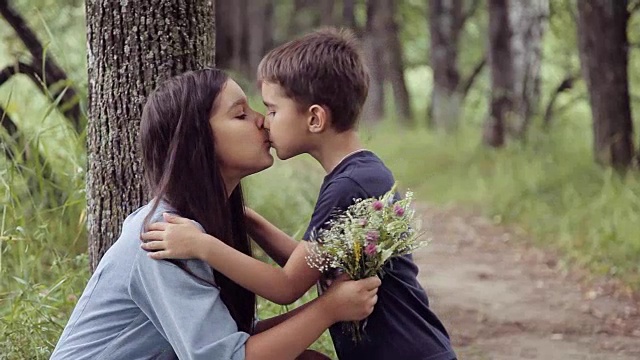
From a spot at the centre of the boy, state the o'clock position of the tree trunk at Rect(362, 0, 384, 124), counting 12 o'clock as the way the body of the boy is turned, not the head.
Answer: The tree trunk is roughly at 3 o'clock from the boy.

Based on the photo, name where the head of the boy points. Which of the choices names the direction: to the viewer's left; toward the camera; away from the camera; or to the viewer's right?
to the viewer's left

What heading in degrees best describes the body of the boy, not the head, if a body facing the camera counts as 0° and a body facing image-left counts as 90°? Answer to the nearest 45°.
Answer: approximately 90°

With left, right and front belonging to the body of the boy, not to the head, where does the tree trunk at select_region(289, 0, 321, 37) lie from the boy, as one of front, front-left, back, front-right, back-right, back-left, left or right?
right

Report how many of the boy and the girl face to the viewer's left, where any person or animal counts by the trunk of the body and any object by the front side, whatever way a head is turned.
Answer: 1

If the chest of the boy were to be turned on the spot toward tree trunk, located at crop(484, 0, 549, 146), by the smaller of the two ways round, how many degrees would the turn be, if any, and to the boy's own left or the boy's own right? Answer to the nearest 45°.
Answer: approximately 90° to the boy's own right

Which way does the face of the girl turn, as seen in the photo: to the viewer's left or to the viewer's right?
to the viewer's right

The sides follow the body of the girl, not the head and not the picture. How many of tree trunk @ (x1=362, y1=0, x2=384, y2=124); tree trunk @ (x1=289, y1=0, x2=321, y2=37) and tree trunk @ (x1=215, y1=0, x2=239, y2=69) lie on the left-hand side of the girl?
3

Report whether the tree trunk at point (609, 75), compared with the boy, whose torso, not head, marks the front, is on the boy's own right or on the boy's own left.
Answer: on the boy's own right

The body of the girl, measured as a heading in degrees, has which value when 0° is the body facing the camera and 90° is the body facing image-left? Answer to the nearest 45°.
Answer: approximately 270°

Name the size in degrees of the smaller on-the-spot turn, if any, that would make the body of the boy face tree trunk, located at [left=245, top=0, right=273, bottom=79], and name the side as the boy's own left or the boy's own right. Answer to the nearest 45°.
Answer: approximately 90° to the boy's own right

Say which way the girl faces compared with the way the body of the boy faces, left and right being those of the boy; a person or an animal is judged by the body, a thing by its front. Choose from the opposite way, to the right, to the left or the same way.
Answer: the opposite way
